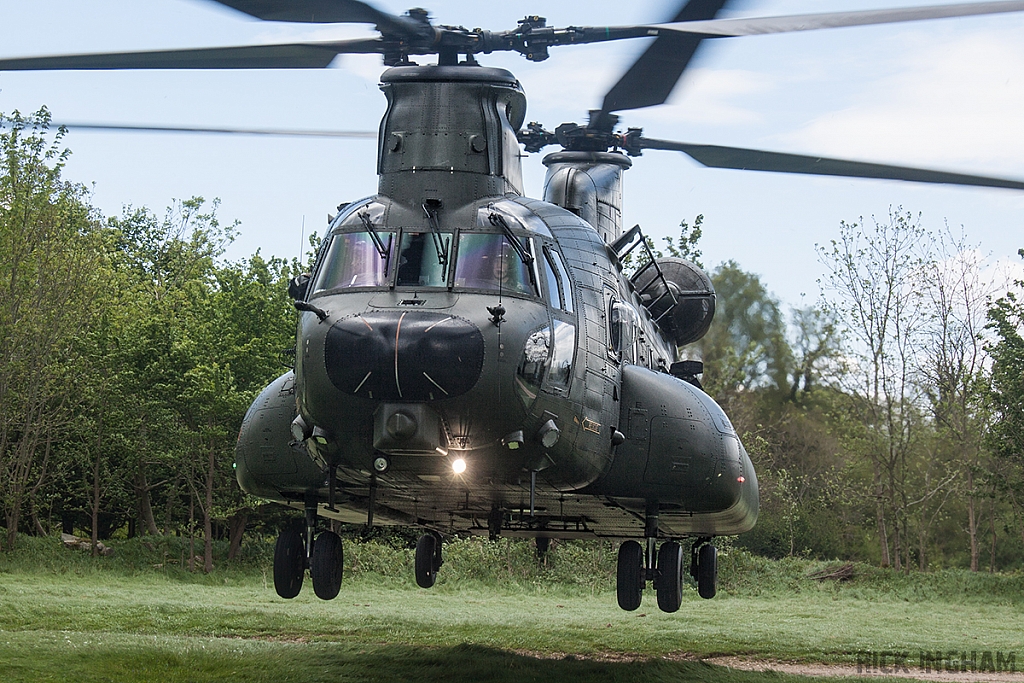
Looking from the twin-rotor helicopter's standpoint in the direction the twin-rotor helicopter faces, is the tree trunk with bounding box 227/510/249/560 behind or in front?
behind

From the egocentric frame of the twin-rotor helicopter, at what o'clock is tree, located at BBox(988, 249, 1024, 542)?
The tree is roughly at 7 o'clock from the twin-rotor helicopter.

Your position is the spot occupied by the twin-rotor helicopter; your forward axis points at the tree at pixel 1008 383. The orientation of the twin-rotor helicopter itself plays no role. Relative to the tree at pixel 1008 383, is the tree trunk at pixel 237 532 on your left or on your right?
left

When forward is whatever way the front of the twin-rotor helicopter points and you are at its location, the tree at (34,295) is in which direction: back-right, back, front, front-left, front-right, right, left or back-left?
back-right

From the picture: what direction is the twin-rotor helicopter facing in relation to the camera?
toward the camera

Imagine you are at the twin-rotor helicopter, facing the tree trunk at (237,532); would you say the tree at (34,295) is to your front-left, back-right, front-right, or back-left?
front-left

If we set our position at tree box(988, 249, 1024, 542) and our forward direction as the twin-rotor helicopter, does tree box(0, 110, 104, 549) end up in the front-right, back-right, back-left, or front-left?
front-right

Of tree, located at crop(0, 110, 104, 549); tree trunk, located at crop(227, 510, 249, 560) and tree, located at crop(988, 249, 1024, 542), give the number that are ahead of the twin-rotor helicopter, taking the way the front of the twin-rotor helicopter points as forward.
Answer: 0
